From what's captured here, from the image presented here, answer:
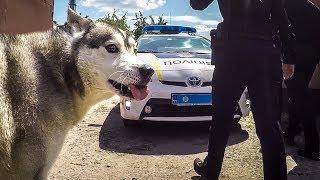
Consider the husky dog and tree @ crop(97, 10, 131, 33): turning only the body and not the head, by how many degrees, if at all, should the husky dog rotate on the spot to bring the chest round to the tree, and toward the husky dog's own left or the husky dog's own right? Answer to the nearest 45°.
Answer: approximately 90° to the husky dog's own left

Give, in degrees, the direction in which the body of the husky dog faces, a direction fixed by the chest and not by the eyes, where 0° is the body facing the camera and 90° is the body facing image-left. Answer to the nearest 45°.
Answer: approximately 270°

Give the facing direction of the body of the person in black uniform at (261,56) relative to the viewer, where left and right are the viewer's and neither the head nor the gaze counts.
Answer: facing away from the viewer and to the left of the viewer

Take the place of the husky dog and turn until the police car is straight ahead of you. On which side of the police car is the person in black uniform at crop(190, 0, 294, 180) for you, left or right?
right

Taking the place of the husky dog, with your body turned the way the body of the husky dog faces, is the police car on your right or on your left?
on your left

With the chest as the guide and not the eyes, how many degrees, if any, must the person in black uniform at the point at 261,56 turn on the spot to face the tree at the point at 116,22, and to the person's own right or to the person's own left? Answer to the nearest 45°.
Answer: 0° — they already face it

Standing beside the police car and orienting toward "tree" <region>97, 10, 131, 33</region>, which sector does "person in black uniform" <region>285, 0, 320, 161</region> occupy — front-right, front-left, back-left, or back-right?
back-right
